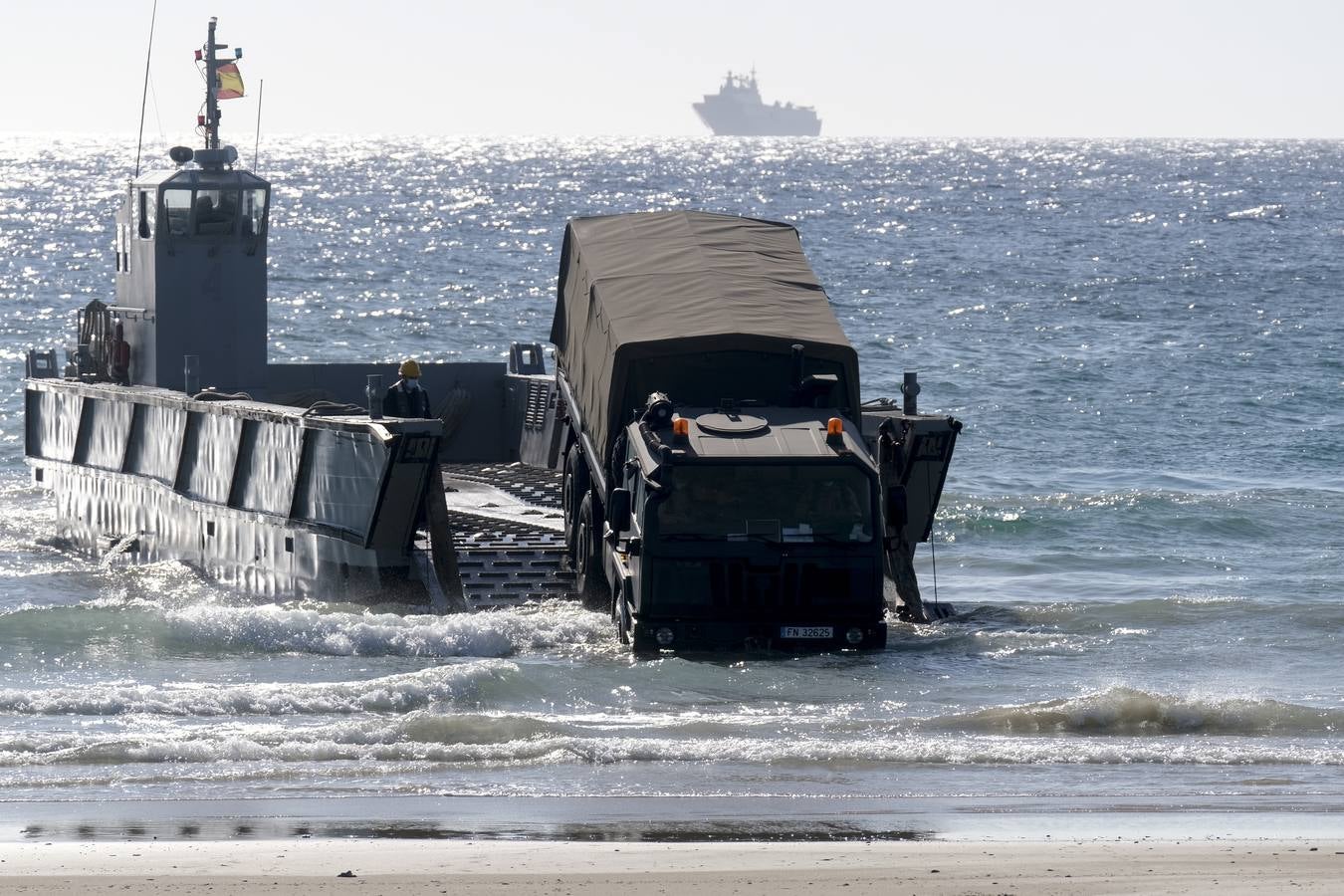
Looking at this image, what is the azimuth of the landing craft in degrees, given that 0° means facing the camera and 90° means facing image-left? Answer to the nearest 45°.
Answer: approximately 315°

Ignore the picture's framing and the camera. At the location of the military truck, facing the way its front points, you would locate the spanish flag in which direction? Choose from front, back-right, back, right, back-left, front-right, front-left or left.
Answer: back-right

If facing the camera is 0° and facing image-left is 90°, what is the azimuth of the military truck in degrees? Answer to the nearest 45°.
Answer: approximately 0°

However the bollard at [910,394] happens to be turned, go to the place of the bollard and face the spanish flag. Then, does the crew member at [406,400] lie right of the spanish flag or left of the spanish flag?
left

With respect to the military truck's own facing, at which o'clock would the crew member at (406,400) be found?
The crew member is roughly at 4 o'clock from the military truck.

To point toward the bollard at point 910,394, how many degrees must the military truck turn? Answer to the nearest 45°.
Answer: approximately 135° to its left
